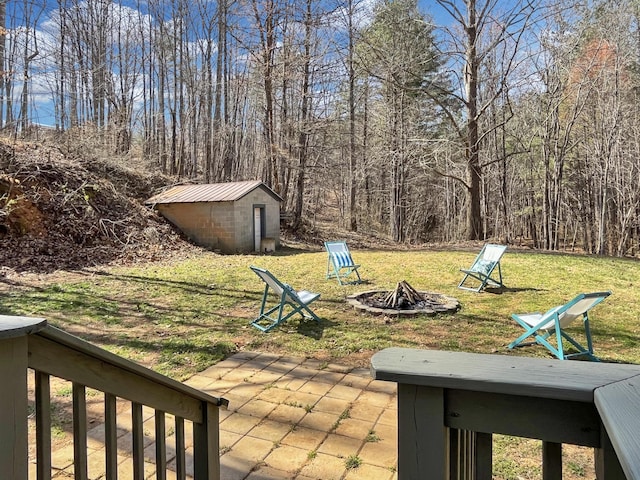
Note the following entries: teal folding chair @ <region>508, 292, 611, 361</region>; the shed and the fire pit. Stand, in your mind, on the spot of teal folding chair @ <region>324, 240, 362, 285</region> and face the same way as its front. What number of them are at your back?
1

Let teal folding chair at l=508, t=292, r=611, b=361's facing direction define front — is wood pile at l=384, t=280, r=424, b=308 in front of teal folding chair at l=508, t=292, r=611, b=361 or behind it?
in front

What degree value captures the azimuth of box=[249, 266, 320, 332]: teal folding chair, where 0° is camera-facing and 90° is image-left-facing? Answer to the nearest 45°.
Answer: approximately 225°

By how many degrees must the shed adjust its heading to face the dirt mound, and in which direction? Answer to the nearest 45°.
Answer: approximately 135° to its right

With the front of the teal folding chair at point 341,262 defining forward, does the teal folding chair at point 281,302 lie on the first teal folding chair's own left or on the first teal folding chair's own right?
on the first teal folding chair's own right

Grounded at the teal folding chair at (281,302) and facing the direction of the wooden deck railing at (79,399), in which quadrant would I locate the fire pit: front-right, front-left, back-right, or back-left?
back-left

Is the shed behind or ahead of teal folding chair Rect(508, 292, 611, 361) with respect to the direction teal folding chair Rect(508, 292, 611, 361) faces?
ahead

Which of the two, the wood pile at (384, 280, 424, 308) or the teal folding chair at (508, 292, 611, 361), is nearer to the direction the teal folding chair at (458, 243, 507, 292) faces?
the wood pile

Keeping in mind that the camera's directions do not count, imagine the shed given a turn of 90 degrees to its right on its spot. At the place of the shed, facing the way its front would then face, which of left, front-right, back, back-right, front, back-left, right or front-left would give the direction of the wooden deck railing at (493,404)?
front-left

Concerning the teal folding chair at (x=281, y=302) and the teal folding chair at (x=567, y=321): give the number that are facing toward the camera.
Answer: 0

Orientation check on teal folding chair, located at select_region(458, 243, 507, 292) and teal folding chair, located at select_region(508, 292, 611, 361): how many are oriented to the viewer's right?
0

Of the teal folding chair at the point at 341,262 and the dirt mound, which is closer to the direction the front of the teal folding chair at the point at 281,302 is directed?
the teal folding chair

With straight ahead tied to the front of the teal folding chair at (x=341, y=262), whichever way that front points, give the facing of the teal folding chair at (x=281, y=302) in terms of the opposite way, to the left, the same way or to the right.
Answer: to the left

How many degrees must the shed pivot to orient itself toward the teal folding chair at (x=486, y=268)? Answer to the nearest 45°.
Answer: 0° — it already faces it

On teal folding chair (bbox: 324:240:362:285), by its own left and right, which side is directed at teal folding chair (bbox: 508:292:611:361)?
front

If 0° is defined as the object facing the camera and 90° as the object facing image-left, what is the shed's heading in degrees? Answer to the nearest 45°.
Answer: approximately 315°

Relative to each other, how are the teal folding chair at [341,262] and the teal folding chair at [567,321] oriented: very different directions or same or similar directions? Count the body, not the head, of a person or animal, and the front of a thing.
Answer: very different directions

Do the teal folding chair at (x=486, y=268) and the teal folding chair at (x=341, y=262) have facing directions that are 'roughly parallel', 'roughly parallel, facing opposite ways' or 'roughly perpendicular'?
roughly perpendicular

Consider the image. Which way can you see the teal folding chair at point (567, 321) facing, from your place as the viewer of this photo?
facing away from the viewer and to the left of the viewer
